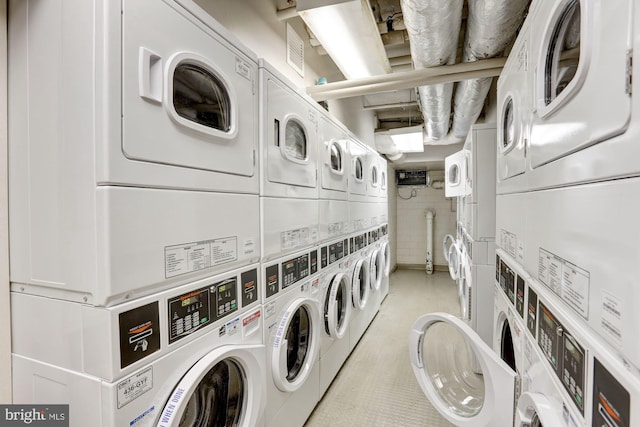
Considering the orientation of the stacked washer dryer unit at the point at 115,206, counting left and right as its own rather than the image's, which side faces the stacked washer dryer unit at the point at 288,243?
left

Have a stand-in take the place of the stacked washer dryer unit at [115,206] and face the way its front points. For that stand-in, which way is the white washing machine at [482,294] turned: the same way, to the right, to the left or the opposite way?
the opposite way

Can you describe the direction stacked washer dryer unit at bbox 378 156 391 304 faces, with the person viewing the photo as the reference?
facing to the right of the viewer

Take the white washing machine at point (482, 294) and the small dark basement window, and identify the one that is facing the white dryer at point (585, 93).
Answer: the small dark basement window

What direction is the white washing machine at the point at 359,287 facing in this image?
to the viewer's right

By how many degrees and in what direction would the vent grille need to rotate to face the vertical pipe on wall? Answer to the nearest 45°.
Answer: approximately 45° to its left

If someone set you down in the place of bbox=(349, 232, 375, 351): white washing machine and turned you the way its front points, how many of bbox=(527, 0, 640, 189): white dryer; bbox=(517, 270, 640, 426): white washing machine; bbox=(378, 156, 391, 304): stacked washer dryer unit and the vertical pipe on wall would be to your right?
2

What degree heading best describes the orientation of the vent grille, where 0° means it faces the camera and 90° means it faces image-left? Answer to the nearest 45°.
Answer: approximately 270°

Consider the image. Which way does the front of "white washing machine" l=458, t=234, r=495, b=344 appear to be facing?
to the viewer's left

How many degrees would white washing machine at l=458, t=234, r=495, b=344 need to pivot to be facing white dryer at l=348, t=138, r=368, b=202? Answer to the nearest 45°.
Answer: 0° — it already faces it

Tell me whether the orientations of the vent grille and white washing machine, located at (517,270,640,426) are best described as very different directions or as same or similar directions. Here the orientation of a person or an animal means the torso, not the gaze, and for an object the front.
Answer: very different directions
